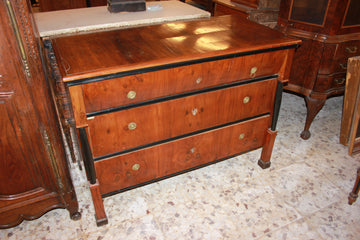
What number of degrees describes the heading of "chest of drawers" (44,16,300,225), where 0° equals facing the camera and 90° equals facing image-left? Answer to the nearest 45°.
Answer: approximately 315°

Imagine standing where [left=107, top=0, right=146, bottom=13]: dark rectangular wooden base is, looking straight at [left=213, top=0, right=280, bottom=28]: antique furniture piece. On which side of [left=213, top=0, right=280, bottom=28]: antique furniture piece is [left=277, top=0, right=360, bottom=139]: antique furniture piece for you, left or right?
right

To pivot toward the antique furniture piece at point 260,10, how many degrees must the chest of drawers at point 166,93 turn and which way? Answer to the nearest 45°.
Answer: approximately 90° to its left

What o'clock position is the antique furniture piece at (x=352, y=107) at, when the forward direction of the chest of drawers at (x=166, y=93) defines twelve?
The antique furniture piece is roughly at 10 o'clock from the chest of drawers.

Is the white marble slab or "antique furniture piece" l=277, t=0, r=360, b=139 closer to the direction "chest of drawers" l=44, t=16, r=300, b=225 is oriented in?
the antique furniture piece

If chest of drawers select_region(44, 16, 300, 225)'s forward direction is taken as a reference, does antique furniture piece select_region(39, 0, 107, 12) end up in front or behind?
behind

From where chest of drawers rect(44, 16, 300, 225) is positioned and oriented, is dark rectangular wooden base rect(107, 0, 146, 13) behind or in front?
behind

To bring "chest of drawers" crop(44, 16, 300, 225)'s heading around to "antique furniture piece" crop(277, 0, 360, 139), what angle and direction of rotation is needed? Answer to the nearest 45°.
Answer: approximately 90° to its left

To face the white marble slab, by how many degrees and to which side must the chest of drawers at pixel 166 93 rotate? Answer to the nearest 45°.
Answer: approximately 180°
